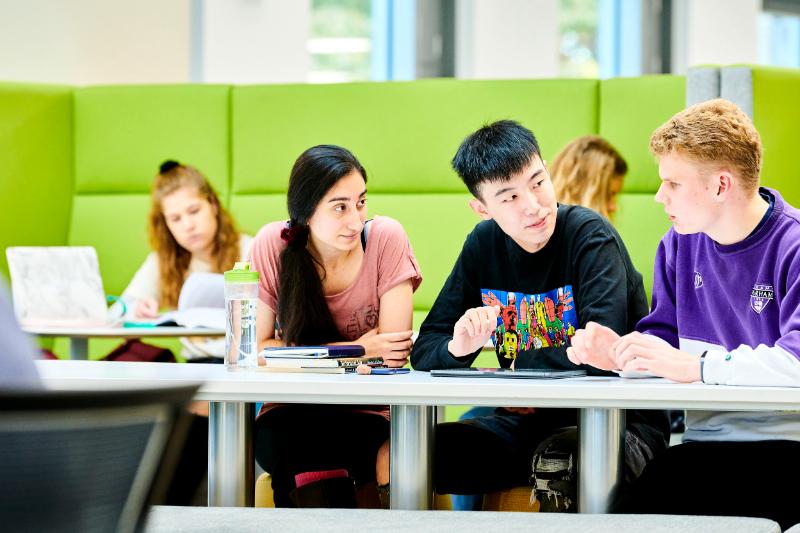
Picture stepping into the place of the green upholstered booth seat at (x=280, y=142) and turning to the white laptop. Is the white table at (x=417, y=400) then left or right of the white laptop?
left

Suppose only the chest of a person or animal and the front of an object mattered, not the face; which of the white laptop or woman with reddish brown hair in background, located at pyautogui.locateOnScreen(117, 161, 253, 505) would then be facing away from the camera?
the white laptop

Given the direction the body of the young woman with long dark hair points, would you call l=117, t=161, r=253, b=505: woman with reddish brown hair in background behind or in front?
behind

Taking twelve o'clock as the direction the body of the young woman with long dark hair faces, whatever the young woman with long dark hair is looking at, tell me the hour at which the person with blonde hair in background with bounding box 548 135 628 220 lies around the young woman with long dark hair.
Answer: The person with blonde hair in background is roughly at 7 o'clock from the young woman with long dark hair.

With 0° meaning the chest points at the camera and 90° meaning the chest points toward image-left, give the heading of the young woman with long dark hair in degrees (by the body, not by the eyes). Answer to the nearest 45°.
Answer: approximately 0°

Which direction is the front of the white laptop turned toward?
away from the camera

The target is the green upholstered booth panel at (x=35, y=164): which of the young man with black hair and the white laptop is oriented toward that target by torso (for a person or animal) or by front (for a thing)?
the white laptop
